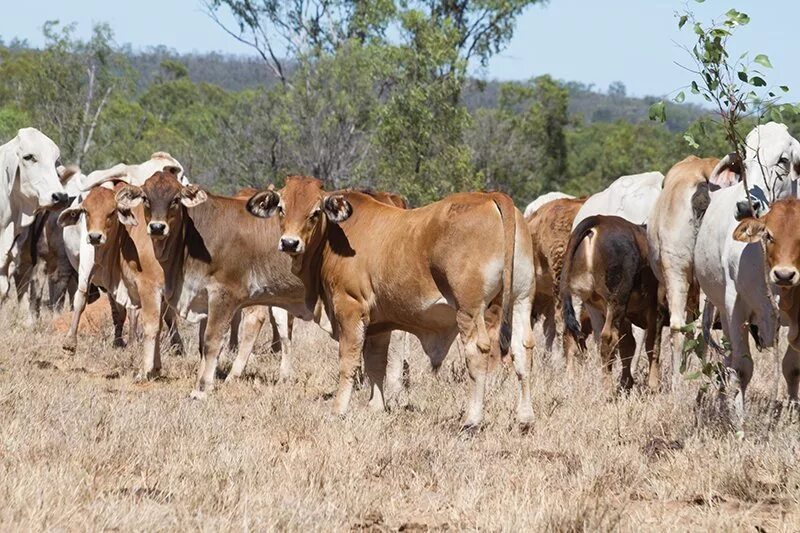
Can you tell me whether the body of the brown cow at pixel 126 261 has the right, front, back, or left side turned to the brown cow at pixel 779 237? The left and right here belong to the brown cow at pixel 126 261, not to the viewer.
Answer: left

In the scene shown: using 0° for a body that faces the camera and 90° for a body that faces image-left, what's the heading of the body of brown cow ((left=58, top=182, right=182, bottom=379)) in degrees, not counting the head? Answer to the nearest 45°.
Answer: approximately 45°

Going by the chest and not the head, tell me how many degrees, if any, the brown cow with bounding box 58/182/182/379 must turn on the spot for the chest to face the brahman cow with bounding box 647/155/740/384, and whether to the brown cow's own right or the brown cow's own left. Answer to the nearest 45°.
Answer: approximately 90° to the brown cow's own left

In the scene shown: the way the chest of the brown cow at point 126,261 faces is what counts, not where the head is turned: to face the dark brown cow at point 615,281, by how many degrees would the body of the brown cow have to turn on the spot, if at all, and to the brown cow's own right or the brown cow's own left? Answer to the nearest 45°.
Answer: approximately 135° to the brown cow's own left

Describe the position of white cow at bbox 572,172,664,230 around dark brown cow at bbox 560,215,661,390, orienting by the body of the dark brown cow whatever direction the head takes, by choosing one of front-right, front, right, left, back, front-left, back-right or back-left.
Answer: front-left

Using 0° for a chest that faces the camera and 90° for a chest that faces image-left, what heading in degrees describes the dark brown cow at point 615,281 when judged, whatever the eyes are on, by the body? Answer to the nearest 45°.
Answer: approximately 225°

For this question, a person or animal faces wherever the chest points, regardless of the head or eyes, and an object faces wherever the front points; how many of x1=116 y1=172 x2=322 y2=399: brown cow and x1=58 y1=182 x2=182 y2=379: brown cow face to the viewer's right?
0
